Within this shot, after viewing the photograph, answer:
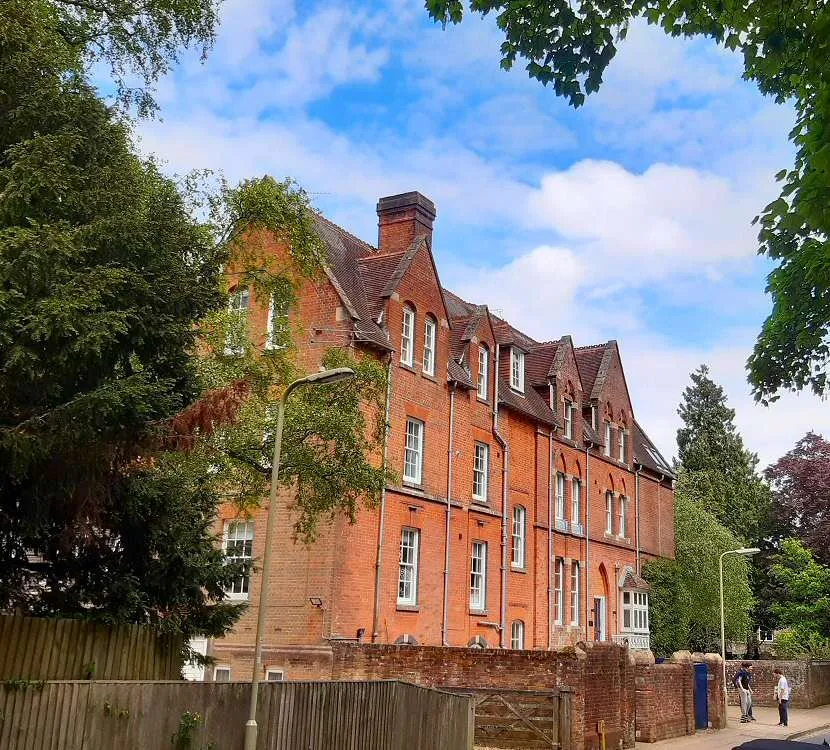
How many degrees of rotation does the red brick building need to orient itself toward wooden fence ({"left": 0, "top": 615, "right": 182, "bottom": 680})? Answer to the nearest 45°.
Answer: approximately 45° to its right

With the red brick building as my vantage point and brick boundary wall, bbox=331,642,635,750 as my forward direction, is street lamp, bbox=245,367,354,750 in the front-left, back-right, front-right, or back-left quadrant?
front-right

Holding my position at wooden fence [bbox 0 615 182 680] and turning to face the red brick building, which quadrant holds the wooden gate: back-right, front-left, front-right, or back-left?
front-right

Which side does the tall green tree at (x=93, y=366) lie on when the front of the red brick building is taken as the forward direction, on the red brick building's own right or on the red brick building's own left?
on the red brick building's own right

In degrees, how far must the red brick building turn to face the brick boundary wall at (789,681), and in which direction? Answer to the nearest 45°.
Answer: approximately 90° to its left

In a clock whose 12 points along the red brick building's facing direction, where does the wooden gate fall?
The wooden gate is roughly at 1 o'clock from the red brick building.

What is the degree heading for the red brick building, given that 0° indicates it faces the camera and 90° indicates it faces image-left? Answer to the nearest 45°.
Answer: approximately 315°
